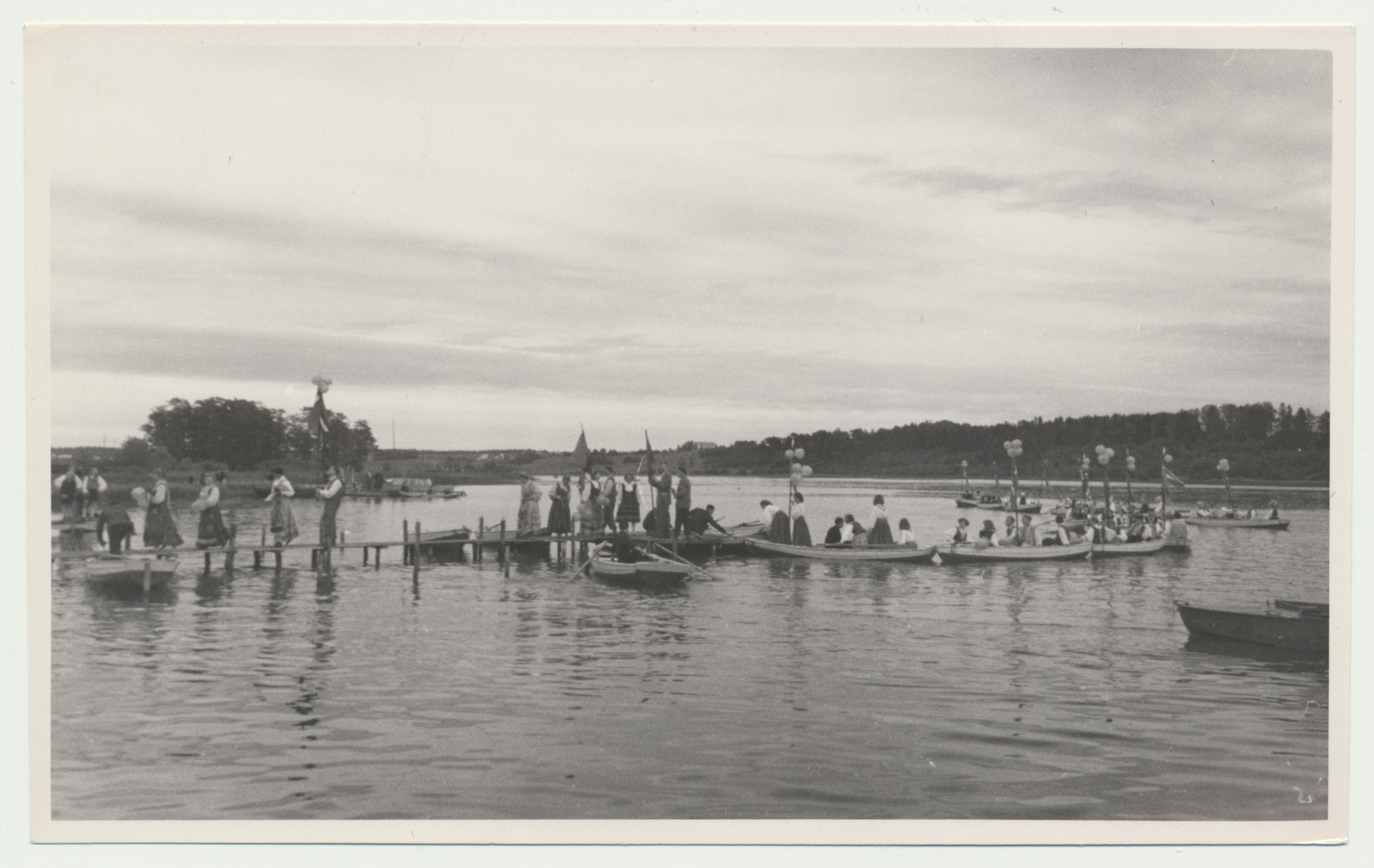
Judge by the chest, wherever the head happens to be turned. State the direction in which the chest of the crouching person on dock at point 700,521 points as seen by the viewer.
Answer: to the viewer's right

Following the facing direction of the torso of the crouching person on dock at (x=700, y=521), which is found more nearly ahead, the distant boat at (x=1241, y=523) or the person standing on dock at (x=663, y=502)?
the distant boat

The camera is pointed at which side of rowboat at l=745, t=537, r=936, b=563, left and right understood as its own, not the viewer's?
left

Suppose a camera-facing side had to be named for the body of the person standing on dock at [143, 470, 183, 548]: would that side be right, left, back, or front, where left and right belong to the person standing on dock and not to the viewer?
left

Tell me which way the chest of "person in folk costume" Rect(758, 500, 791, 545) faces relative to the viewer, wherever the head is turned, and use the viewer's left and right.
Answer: facing to the left of the viewer

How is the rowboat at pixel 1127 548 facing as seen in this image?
to the viewer's right
